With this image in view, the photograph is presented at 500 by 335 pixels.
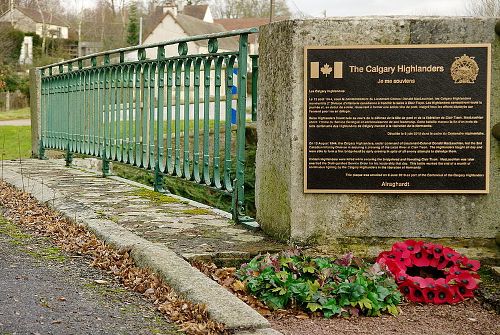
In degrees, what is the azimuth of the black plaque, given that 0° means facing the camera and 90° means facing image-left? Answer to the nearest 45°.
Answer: approximately 0°

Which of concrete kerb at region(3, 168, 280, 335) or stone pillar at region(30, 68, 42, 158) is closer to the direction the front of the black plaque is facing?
the concrete kerb

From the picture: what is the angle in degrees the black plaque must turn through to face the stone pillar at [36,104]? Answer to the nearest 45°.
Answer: approximately 135° to its right

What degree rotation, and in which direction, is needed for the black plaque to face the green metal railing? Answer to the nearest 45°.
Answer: approximately 135° to its right

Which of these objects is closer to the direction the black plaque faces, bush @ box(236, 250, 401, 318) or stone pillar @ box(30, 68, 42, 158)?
the bush

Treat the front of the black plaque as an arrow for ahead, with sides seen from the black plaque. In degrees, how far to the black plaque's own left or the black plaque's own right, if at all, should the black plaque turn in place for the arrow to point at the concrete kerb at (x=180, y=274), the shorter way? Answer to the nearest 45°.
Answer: approximately 45° to the black plaque's own right

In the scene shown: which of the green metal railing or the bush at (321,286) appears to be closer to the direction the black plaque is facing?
the bush
